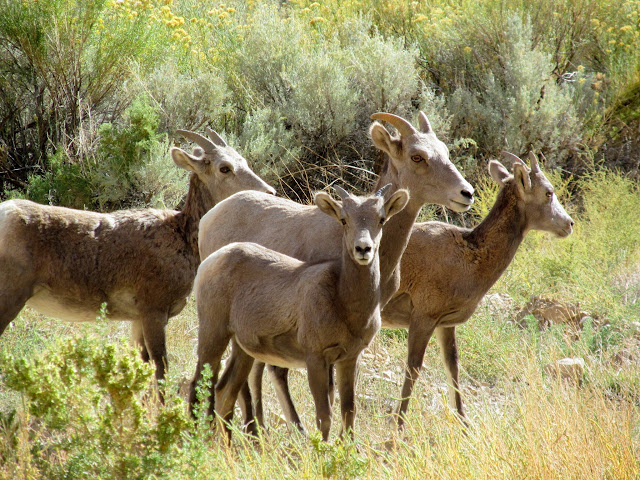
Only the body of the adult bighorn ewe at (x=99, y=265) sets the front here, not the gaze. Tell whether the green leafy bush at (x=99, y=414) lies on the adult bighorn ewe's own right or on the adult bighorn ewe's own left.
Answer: on the adult bighorn ewe's own right

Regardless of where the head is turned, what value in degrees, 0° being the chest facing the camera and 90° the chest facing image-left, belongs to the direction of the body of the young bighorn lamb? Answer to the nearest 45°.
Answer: approximately 315°

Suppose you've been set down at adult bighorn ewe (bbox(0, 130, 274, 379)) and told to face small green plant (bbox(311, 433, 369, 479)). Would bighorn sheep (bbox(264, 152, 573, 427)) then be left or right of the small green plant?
left

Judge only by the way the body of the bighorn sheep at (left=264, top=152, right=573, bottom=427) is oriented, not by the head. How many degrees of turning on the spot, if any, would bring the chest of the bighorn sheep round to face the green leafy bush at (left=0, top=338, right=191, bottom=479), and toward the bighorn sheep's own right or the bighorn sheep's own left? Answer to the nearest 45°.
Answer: approximately 135° to the bighorn sheep's own right

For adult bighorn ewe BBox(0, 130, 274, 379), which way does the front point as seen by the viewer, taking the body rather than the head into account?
to the viewer's right

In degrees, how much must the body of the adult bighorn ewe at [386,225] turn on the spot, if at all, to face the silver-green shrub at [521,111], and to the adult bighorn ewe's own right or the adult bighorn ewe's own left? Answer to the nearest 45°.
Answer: approximately 90° to the adult bighorn ewe's own left

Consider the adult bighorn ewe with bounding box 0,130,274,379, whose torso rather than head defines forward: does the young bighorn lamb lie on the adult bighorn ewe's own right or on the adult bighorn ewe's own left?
on the adult bighorn ewe's own right

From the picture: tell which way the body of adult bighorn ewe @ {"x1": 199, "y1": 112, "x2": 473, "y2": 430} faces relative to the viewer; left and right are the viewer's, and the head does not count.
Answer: facing to the right of the viewer

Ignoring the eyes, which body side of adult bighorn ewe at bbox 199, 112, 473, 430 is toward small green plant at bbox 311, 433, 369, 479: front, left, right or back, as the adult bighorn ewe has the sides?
right

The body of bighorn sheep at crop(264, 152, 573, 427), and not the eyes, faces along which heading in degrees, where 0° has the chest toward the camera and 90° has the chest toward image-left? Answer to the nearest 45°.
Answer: approximately 270°

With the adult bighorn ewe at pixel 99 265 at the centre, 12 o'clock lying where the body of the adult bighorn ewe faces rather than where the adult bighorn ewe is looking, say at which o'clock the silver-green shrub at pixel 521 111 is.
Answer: The silver-green shrub is roughly at 11 o'clock from the adult bighorn ewe.
